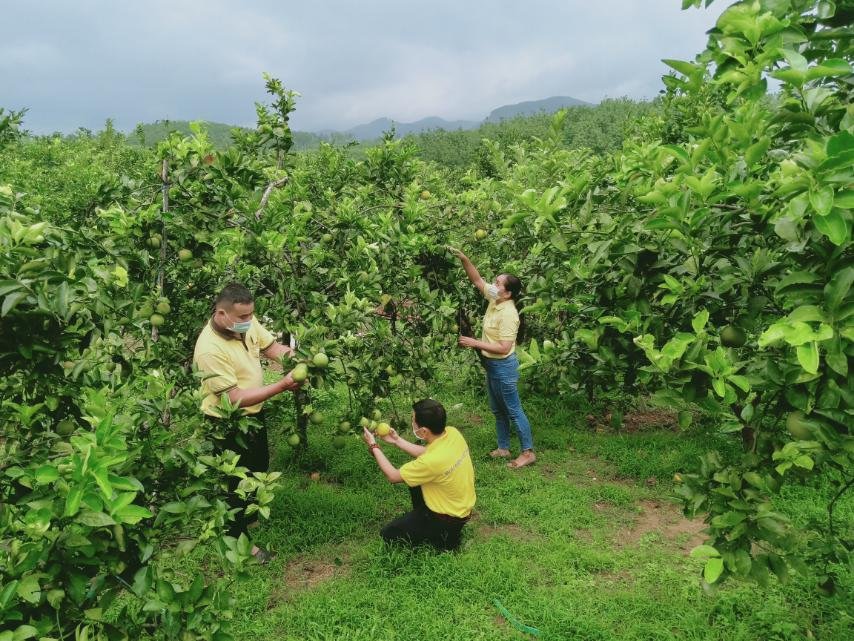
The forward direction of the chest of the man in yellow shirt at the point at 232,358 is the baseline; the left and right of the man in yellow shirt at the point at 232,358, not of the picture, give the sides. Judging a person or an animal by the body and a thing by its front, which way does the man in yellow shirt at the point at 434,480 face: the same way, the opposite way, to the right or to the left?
the opposite way

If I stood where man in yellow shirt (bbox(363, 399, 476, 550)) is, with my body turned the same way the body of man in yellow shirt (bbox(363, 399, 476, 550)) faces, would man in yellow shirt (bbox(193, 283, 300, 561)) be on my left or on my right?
on my left

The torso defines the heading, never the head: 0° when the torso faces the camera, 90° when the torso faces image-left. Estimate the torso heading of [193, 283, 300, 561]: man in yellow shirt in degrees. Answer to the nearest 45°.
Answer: approximately 315°

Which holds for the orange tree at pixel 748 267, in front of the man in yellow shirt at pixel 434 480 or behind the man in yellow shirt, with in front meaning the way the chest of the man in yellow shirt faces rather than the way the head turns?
behind

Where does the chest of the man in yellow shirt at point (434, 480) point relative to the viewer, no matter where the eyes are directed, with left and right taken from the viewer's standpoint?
facing away from the viewer and to the left of the viewer

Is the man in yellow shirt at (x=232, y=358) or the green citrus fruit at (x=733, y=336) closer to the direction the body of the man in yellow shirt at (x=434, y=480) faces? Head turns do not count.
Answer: the man in yellow shirt

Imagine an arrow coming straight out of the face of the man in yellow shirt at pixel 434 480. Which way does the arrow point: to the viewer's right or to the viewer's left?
to the viewer's left

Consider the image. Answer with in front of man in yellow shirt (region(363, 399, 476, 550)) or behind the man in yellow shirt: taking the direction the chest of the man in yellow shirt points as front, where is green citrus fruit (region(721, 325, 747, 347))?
behind
